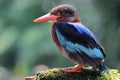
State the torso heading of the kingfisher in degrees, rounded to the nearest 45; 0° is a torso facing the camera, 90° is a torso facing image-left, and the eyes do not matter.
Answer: approximately 90°
